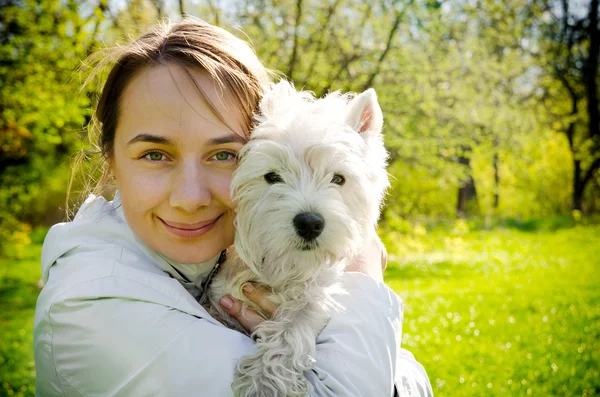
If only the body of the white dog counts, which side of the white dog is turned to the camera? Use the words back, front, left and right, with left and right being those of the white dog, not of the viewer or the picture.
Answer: front

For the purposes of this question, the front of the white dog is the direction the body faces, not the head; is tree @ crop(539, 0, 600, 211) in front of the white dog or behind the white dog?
behind

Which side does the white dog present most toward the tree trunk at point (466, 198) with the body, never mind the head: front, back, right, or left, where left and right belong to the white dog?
back

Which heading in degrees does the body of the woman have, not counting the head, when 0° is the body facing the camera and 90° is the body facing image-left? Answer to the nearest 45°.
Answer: approximately 315°
